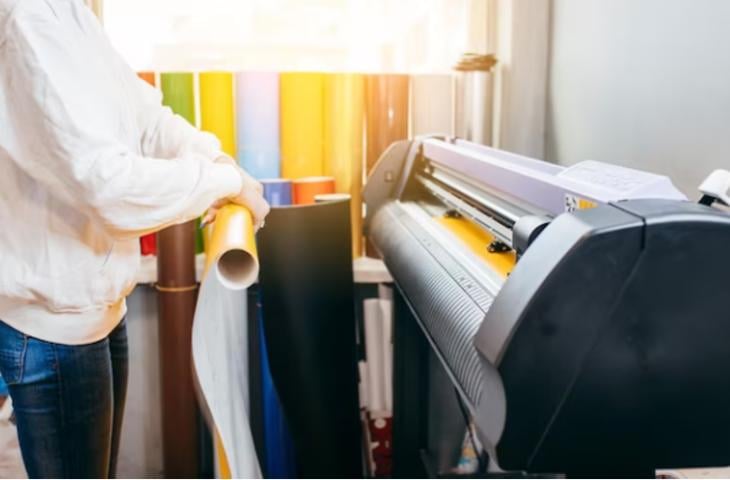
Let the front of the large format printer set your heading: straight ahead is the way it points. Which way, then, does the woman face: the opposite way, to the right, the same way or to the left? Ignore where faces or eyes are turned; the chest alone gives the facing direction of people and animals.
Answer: the opposite way

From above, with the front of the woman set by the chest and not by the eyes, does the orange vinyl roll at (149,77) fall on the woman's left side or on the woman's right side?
on the woman's left side

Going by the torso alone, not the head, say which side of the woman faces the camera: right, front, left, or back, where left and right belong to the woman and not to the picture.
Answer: right

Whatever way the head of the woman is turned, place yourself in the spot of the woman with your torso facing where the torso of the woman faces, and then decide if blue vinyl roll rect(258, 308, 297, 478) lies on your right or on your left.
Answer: on your left

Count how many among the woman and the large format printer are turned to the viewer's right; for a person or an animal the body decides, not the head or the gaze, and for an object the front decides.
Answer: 1

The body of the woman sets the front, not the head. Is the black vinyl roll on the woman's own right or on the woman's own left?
on the woman's own left

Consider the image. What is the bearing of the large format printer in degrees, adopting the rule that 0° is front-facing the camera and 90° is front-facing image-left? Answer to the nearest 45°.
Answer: approximately 45°

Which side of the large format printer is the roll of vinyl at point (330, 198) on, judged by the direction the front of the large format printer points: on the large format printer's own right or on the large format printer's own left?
on the large format printer's own right

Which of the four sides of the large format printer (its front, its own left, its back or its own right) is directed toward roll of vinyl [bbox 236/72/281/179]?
right
